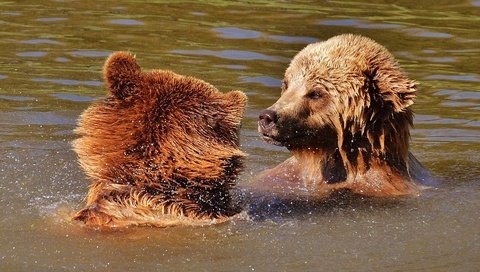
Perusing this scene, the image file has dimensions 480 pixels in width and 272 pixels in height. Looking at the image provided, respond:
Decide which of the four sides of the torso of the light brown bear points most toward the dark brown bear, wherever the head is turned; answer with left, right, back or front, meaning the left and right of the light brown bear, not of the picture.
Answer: front

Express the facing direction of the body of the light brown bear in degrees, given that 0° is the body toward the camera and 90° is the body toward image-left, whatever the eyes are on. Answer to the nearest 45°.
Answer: approximately 45°
